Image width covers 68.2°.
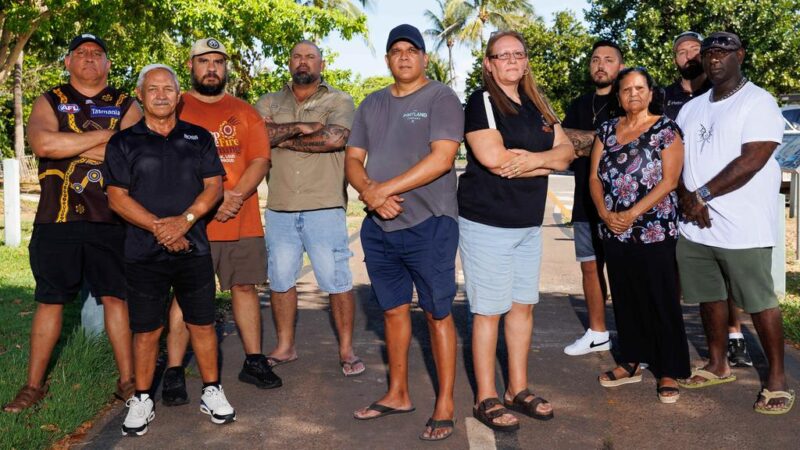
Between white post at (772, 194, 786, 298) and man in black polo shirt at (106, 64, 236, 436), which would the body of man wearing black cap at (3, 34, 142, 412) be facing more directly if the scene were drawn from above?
the man in black polo shirt

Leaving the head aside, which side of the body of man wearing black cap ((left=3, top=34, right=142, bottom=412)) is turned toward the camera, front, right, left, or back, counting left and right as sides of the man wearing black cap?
front

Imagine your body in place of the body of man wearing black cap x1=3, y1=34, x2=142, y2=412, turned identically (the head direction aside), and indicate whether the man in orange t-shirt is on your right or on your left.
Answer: on your left

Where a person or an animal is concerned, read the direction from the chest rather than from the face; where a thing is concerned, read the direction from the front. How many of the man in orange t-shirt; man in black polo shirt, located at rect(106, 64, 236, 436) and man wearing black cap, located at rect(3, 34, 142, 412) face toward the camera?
3

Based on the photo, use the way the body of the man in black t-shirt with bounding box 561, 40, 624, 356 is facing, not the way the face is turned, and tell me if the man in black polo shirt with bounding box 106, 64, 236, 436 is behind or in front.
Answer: in front

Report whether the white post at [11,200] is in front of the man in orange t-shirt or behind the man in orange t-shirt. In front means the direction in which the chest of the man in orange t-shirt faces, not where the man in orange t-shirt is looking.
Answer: behind

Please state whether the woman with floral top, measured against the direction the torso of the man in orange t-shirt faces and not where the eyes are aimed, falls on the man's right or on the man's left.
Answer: on the man's left

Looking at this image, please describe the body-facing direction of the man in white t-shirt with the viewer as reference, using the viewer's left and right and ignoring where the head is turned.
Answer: facing the viewer and to the left of the viewer

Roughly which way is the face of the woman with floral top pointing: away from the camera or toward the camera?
toward the camera

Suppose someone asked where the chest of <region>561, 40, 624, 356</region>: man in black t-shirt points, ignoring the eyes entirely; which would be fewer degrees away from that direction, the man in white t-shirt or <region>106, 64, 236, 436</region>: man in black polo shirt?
the man in black polo shirt

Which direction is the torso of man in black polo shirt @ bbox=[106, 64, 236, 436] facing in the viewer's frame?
toward the camera
